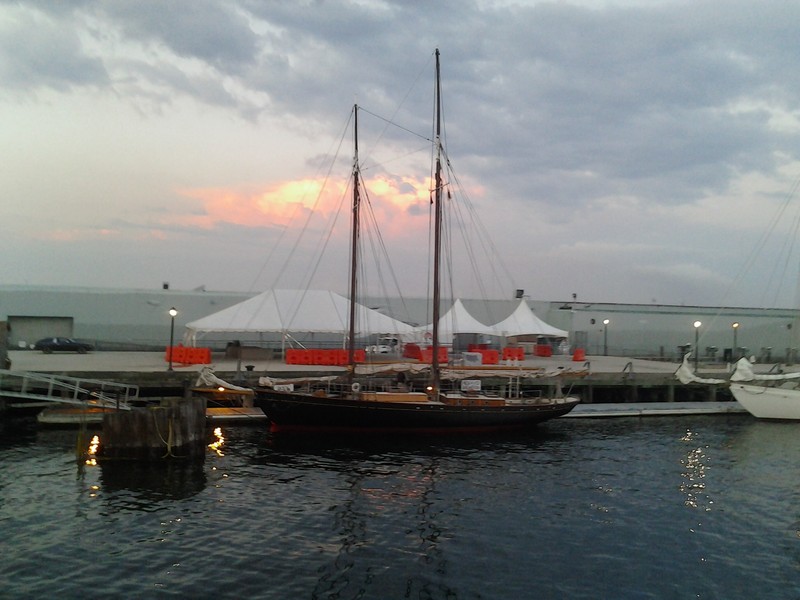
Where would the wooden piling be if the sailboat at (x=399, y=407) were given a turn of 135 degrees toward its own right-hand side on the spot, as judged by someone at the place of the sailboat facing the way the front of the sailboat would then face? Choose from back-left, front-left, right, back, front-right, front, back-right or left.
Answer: back

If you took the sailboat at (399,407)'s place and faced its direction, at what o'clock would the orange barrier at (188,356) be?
The orange barrier is roughly at 1 o'clock from the sailboat.

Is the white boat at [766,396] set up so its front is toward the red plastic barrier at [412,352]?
yes

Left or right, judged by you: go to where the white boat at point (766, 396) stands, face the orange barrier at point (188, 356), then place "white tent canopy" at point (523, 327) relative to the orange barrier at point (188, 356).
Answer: right

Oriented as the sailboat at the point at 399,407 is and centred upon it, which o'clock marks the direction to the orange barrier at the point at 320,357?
The orange barrier is roughly at 2 o'clock from the sailboat.

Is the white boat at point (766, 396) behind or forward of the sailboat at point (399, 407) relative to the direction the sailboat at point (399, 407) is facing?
behind

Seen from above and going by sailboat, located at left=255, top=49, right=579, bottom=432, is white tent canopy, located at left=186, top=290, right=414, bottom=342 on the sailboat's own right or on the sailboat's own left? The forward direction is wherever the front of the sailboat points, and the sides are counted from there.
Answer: on the sailboat's own right

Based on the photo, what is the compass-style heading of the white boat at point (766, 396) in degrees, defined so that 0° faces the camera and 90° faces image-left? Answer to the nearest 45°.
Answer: approximately 90°

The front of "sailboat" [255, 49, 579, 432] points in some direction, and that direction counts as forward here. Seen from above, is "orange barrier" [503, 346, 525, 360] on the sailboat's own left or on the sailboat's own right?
on the sailboat's own right

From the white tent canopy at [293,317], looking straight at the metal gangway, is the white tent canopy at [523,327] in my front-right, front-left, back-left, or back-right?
back-left

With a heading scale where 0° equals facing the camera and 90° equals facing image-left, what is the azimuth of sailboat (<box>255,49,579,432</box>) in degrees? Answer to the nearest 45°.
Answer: approximately 90°

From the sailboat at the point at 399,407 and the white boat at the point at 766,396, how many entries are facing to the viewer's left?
2

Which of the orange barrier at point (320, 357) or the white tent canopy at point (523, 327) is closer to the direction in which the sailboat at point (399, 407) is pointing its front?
the orange barrier

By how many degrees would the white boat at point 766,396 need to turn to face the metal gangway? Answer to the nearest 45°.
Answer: approximately 45° to its left

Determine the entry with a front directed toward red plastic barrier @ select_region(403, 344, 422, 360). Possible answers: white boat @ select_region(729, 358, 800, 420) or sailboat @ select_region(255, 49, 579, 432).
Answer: the white boat
